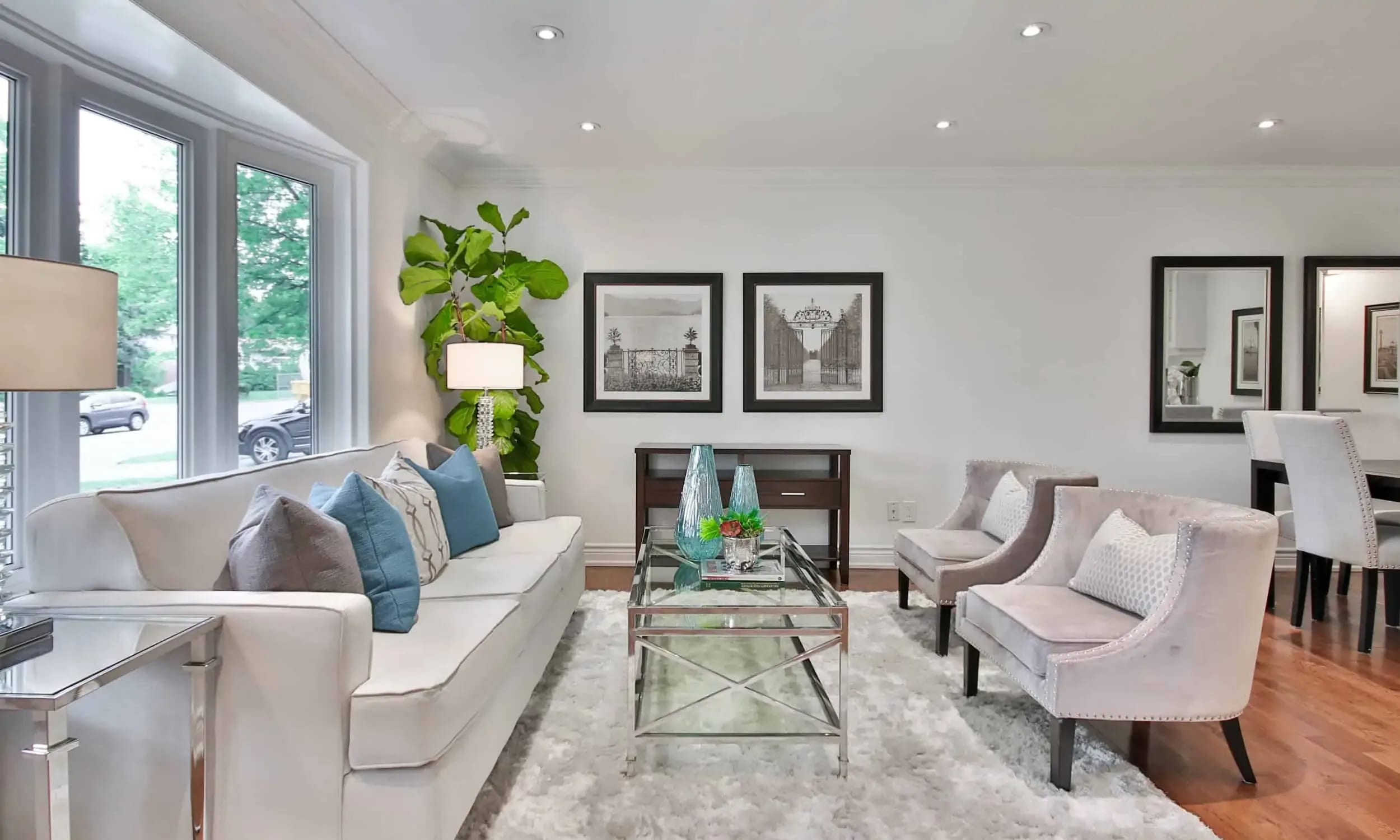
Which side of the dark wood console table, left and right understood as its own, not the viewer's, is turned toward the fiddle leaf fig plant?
right

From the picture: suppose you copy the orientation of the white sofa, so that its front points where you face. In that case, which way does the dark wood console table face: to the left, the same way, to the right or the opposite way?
to the right

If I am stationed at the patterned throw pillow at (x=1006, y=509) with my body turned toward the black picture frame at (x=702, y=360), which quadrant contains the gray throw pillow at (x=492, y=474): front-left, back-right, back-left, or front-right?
front-left

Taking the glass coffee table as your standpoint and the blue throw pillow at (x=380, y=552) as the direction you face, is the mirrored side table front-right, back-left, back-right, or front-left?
front-left

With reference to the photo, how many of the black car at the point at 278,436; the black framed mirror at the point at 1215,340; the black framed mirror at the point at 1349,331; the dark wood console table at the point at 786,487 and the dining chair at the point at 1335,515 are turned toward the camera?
3

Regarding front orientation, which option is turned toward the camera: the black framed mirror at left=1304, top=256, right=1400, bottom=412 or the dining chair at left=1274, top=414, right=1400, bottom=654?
the black framed mirror

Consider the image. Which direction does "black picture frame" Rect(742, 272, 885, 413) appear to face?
toward the camera

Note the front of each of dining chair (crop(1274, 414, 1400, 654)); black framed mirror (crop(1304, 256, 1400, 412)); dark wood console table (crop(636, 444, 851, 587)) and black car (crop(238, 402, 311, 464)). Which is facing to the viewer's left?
the black car

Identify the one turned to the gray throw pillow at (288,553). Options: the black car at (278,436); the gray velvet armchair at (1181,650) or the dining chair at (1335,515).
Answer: the gray velvet armchair

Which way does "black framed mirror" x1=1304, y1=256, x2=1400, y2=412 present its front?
toward the camera

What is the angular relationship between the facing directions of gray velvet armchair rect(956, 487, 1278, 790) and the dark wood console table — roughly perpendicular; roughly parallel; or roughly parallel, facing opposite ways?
roughly perpendicular

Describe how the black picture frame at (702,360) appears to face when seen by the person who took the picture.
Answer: facing the viewer

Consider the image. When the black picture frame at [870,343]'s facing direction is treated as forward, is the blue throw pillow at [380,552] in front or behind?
in front

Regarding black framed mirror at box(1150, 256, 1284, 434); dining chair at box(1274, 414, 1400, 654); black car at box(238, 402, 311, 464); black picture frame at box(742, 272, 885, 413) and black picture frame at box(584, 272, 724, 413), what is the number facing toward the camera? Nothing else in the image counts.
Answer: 3

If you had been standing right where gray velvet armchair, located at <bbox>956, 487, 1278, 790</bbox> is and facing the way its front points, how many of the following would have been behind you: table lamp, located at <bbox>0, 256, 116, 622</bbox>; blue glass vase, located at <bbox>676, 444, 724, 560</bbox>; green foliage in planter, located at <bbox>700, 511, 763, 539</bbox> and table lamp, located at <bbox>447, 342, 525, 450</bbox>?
0

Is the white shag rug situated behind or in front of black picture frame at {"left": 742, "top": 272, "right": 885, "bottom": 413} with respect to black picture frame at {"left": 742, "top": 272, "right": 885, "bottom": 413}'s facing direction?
in front

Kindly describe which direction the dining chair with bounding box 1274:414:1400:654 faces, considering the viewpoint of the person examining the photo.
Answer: facing away from the viewer and to the right of the viewer

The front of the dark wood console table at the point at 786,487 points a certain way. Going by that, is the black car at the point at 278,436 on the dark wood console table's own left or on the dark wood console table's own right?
on the dark wood console table's own right

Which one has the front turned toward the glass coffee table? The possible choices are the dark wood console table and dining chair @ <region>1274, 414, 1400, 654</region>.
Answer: the dark wood console table

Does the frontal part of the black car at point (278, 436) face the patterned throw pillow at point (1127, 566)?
no
